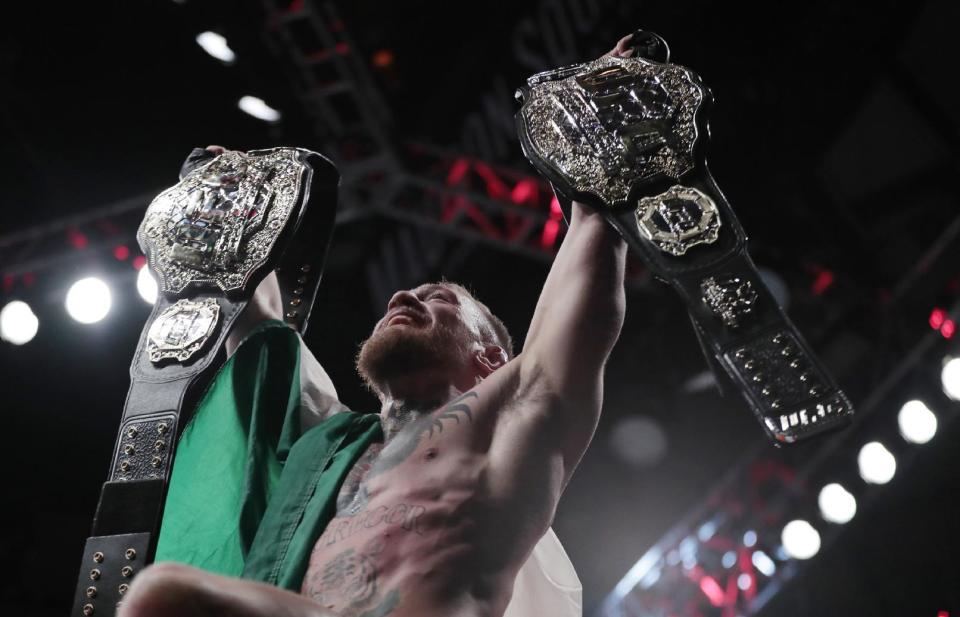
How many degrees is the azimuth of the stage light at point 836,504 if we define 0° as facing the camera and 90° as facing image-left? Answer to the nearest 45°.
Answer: approximately 0°

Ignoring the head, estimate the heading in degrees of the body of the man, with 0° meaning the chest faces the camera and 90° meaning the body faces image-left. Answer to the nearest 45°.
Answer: approximately 45°

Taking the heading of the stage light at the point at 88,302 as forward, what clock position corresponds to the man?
The man is roughly at 12 o'clock from the stage light.

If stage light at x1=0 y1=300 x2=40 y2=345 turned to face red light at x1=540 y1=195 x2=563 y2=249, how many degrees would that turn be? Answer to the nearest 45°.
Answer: approximately 45° to its left

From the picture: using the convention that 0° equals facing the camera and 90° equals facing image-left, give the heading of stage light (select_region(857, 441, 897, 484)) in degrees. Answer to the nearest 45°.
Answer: approximately 0°

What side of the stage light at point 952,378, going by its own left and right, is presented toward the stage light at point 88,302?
right
